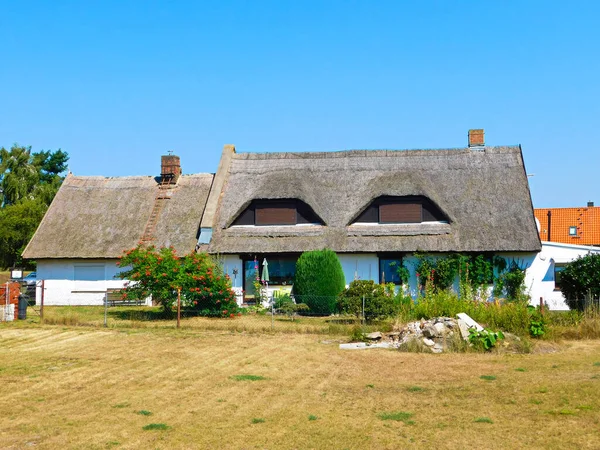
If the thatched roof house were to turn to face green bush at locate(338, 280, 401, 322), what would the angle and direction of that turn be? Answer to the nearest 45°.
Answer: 0° — it already faces it

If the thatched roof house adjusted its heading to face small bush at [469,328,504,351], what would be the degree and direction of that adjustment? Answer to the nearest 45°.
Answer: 0° — it already faces it

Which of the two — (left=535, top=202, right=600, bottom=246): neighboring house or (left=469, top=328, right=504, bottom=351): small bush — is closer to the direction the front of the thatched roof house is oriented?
the small bush

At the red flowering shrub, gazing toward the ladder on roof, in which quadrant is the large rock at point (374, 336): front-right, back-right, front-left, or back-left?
back-right

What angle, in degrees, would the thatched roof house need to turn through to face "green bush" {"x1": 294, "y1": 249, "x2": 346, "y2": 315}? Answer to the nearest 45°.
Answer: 0° — it already faces it

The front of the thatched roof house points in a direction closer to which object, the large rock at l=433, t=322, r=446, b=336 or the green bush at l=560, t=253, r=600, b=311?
the large rock

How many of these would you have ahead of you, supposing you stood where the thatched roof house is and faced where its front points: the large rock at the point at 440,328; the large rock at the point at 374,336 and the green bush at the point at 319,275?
3

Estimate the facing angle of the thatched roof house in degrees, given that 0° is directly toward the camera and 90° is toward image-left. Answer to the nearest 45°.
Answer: approximately 0°

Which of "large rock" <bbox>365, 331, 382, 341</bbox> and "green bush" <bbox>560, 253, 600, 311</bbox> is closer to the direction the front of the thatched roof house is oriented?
the large rock

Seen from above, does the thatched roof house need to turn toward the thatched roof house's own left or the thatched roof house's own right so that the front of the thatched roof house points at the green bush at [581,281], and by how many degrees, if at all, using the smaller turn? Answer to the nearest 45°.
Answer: approximately 45° to the thatched roof house's own left
